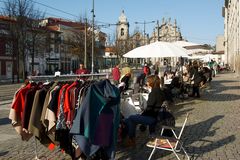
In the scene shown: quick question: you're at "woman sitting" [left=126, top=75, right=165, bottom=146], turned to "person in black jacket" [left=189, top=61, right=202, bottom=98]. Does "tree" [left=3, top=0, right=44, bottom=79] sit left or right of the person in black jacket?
left

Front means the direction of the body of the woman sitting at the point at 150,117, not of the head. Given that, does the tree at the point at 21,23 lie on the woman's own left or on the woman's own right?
on the woman's own right

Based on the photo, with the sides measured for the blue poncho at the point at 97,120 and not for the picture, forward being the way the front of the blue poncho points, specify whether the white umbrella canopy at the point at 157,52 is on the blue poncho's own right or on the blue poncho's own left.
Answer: on the blue poncho's own left

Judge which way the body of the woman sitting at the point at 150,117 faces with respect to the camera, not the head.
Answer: to the viewer's left

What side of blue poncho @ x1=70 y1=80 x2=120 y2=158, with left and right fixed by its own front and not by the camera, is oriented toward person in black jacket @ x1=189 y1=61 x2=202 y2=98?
left

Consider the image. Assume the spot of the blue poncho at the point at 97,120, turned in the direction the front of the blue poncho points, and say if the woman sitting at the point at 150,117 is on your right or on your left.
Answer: on your left

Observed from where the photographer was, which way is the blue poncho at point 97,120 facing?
facing the viewer and to the right of the viewer

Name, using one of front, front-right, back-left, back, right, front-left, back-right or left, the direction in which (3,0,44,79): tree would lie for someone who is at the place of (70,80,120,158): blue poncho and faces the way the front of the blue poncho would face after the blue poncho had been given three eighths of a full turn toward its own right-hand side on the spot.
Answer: right

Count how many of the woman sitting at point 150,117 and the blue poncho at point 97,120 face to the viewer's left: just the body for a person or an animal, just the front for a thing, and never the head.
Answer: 1
